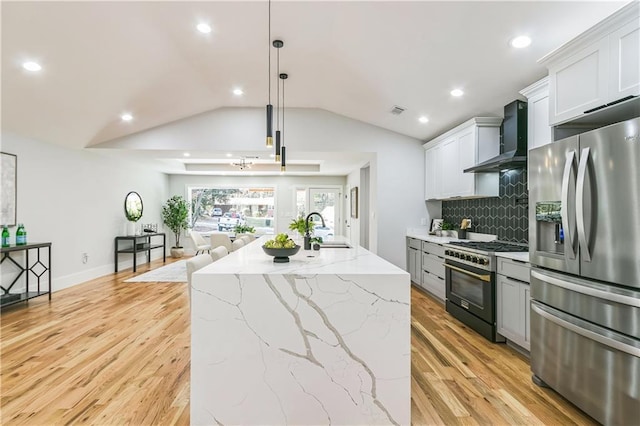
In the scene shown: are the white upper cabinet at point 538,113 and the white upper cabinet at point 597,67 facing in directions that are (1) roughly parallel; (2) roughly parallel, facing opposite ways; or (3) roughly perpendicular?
roughly parallel

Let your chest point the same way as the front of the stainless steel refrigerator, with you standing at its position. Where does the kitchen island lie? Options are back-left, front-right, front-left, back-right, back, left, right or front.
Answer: front

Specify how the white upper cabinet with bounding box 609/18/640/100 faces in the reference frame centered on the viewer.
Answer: facing the viewer and to the left of the viewer

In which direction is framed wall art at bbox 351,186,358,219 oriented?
to the viewer's left

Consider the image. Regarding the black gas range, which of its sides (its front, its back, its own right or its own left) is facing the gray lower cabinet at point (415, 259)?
right

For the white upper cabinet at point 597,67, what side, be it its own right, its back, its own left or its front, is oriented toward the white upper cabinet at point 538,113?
right

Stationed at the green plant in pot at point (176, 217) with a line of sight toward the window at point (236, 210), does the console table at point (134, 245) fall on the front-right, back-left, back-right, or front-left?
back-right

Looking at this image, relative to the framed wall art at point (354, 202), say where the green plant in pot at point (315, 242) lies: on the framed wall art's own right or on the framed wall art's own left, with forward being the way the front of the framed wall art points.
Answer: on the framed wall art's own left

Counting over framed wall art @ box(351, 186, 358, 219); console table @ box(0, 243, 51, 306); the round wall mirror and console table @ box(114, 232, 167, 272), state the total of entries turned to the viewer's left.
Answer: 1

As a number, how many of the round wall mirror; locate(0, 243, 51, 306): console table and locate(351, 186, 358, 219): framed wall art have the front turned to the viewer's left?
1

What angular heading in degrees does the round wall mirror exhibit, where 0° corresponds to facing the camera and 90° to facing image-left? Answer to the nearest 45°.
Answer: approximately 315°

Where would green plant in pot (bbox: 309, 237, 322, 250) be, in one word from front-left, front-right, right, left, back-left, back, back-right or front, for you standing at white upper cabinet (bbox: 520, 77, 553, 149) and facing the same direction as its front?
front

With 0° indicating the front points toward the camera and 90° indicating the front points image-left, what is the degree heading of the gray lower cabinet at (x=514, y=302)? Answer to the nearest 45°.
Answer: approximately 45°

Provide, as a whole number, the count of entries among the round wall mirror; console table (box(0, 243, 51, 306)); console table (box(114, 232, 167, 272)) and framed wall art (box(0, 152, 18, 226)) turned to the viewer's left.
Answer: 0

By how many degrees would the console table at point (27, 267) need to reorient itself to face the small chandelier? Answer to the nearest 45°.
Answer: approximately 45° to its left

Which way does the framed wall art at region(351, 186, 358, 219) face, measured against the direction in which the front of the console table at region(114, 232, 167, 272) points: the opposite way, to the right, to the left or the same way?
the opposite way

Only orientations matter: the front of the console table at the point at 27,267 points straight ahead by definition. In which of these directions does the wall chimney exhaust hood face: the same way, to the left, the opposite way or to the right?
the opposite way

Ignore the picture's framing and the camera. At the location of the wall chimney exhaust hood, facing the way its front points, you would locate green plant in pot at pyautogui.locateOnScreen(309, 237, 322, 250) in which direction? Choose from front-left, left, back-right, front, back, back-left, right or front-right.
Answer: front

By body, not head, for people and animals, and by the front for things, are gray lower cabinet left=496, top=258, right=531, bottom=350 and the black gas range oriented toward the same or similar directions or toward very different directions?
same or similar directions
